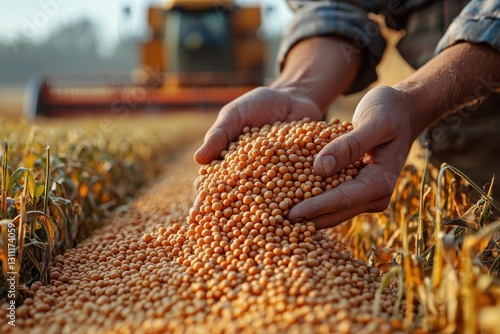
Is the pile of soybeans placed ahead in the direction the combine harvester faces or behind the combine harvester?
ahead

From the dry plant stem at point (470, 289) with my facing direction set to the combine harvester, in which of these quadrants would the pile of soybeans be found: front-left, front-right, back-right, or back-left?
front-left

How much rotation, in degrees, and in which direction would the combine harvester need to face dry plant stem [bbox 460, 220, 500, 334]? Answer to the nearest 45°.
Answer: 0° — it already faces it

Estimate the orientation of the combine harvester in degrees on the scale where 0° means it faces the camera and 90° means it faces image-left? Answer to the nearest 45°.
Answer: approximately 0°

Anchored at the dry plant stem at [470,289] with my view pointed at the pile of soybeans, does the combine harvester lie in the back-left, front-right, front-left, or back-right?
front-right
